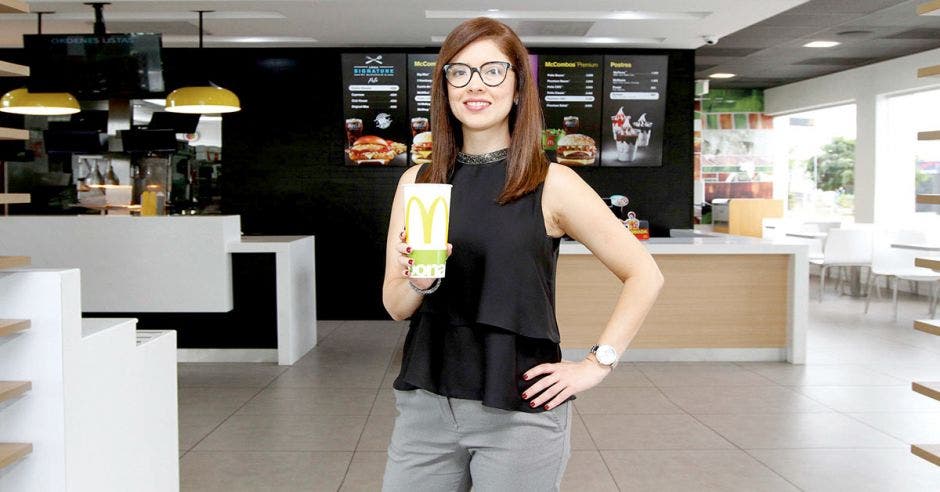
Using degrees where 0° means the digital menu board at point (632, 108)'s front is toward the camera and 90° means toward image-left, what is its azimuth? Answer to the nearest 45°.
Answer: approximately 0°

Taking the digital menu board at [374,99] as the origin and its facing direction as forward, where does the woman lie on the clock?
The woman is roughly at 12 o'clock from the digital menu board.

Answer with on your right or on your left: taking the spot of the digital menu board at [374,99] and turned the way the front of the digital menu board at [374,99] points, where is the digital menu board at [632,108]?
on your left

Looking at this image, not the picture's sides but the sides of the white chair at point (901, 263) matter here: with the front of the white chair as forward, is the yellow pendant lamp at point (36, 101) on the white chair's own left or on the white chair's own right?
on the white chair's own right
